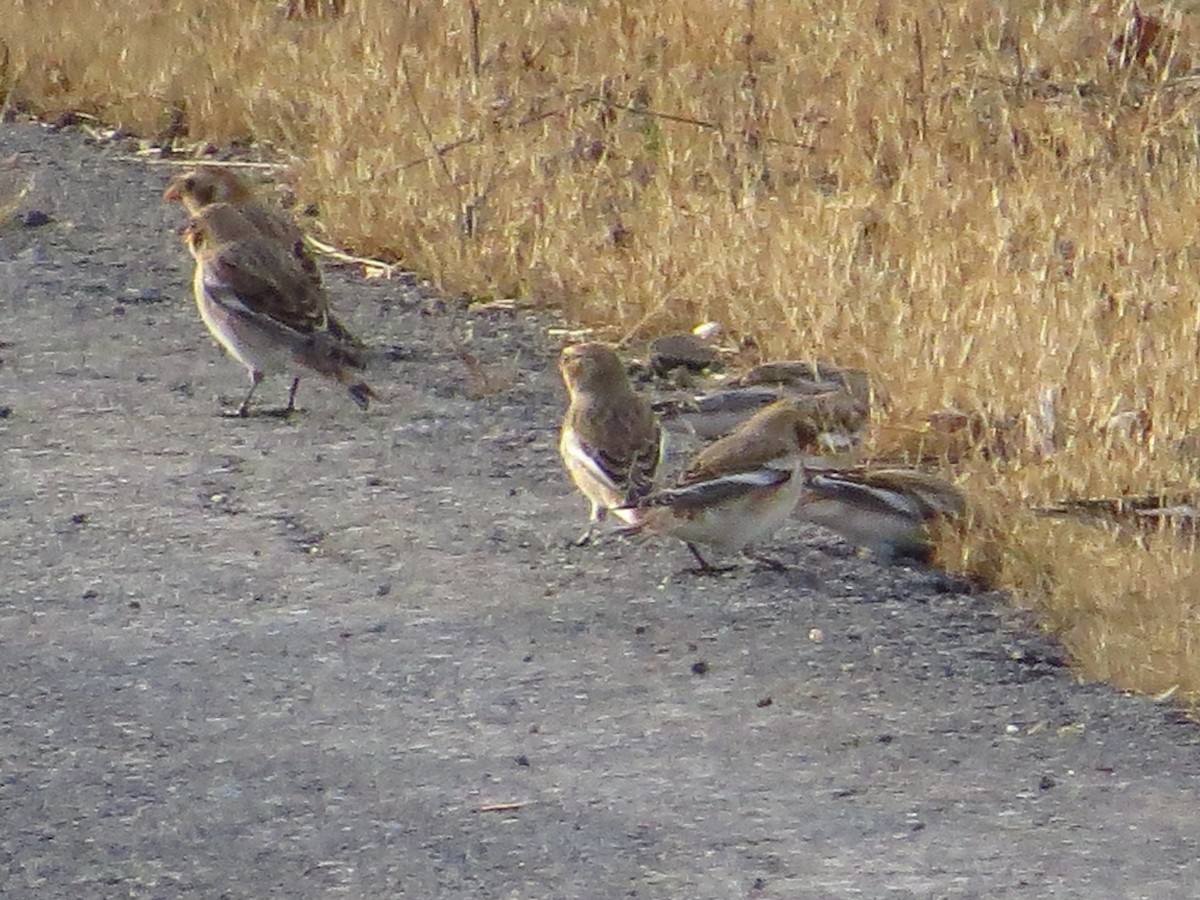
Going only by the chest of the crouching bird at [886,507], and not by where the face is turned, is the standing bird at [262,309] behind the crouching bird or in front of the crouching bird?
behind

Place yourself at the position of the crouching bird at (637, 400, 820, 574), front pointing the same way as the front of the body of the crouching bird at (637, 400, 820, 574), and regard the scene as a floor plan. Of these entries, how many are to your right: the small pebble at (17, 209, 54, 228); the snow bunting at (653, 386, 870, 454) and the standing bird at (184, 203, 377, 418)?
0

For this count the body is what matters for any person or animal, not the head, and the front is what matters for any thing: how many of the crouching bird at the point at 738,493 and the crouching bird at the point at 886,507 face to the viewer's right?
2

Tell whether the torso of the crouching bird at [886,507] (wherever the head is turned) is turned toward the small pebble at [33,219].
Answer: no

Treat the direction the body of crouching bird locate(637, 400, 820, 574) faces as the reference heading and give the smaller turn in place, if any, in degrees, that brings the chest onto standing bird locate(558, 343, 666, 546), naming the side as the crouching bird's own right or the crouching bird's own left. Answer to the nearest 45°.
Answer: approximately 135° to the crouching bird's own left

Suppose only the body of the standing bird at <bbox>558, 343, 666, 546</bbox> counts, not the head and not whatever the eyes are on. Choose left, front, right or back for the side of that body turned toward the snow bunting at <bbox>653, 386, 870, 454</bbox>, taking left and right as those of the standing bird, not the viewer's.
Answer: right

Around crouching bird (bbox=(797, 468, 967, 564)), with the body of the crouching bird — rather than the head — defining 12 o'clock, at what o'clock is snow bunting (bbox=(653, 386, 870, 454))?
The snow bunting is roughly at 8 o'clock from the crouching bird.

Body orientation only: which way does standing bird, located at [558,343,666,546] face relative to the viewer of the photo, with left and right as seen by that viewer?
facing away from the viewer and to the left of the viewer

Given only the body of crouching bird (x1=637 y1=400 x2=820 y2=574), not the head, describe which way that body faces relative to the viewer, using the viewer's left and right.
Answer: facing to the right of the viewer

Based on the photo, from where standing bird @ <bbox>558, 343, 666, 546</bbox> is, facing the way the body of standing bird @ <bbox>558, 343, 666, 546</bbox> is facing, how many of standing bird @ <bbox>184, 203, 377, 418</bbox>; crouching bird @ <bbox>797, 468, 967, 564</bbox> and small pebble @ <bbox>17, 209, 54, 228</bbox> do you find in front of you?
2

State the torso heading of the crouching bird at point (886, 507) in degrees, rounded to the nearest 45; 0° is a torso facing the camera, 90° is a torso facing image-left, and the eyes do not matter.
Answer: approximately 270°

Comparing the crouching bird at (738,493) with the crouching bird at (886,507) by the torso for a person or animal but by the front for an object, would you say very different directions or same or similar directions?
same or similar directions

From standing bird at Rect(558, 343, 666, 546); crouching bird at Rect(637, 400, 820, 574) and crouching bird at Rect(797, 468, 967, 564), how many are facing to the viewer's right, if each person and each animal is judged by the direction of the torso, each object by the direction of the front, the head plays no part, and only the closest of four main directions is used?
2

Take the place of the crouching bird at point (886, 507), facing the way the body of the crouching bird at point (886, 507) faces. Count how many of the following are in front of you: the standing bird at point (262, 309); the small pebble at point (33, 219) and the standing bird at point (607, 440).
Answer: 0

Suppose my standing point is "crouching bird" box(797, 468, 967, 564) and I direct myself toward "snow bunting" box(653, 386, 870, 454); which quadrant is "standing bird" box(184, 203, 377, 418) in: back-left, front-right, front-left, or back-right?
front-left

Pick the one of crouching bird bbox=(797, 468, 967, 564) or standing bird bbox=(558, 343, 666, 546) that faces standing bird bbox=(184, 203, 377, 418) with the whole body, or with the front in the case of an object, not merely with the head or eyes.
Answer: standing bird bbox=(558, 343, 666, 546)
